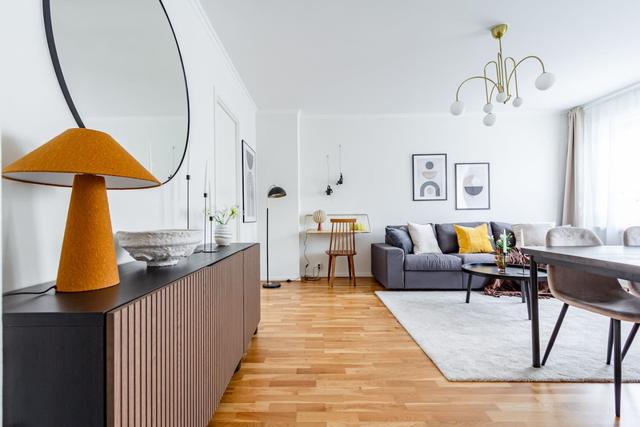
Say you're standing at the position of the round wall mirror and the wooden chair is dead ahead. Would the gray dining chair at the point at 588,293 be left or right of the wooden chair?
right

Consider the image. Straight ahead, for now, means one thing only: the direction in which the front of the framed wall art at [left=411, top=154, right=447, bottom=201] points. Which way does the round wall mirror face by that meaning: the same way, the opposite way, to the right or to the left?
to the left

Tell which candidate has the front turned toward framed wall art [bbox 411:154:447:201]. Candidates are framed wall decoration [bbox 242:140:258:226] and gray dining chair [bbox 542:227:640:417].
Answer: the framed wall decoration

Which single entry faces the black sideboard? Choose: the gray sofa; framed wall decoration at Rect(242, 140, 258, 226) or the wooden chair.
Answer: the gray sofa

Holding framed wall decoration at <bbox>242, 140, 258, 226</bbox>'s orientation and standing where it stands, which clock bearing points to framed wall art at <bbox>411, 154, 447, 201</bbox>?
The framed wall art is roughly at 12 o'clock from the framed wall decoration.

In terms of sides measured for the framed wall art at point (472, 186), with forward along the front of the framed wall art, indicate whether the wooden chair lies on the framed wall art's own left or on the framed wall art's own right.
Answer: on the framed wall art's own right

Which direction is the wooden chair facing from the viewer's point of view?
away from the camera

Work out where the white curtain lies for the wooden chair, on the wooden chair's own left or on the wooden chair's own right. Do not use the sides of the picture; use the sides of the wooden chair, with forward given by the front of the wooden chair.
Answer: on the wooden chair's own right

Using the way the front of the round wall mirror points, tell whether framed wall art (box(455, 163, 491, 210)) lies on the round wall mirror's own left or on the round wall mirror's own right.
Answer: on the round wall mirror's own left

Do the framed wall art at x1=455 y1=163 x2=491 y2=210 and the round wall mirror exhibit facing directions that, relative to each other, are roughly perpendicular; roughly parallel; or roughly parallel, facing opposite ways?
roughly perpendicular
